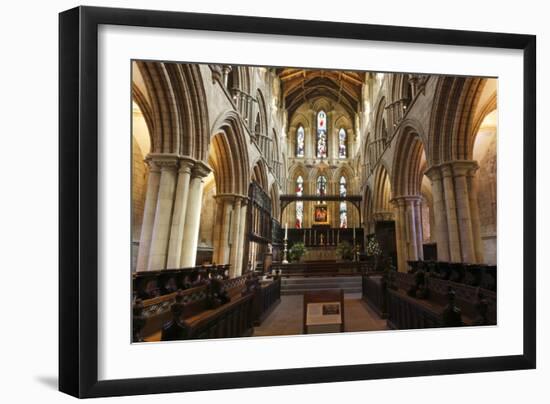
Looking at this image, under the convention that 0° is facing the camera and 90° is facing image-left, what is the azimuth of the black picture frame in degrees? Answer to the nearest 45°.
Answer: approximately 315°
